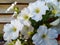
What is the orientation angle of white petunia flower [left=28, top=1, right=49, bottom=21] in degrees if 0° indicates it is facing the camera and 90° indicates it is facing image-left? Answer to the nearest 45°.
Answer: approximately 0°

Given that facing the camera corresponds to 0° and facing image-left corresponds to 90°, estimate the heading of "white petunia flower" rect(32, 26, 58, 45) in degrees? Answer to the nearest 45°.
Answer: approximately 0°

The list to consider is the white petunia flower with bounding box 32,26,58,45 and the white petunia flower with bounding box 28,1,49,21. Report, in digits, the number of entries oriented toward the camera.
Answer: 2
